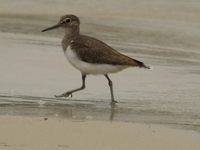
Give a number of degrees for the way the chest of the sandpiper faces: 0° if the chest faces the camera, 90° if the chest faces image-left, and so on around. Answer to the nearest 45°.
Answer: approximately 90°
